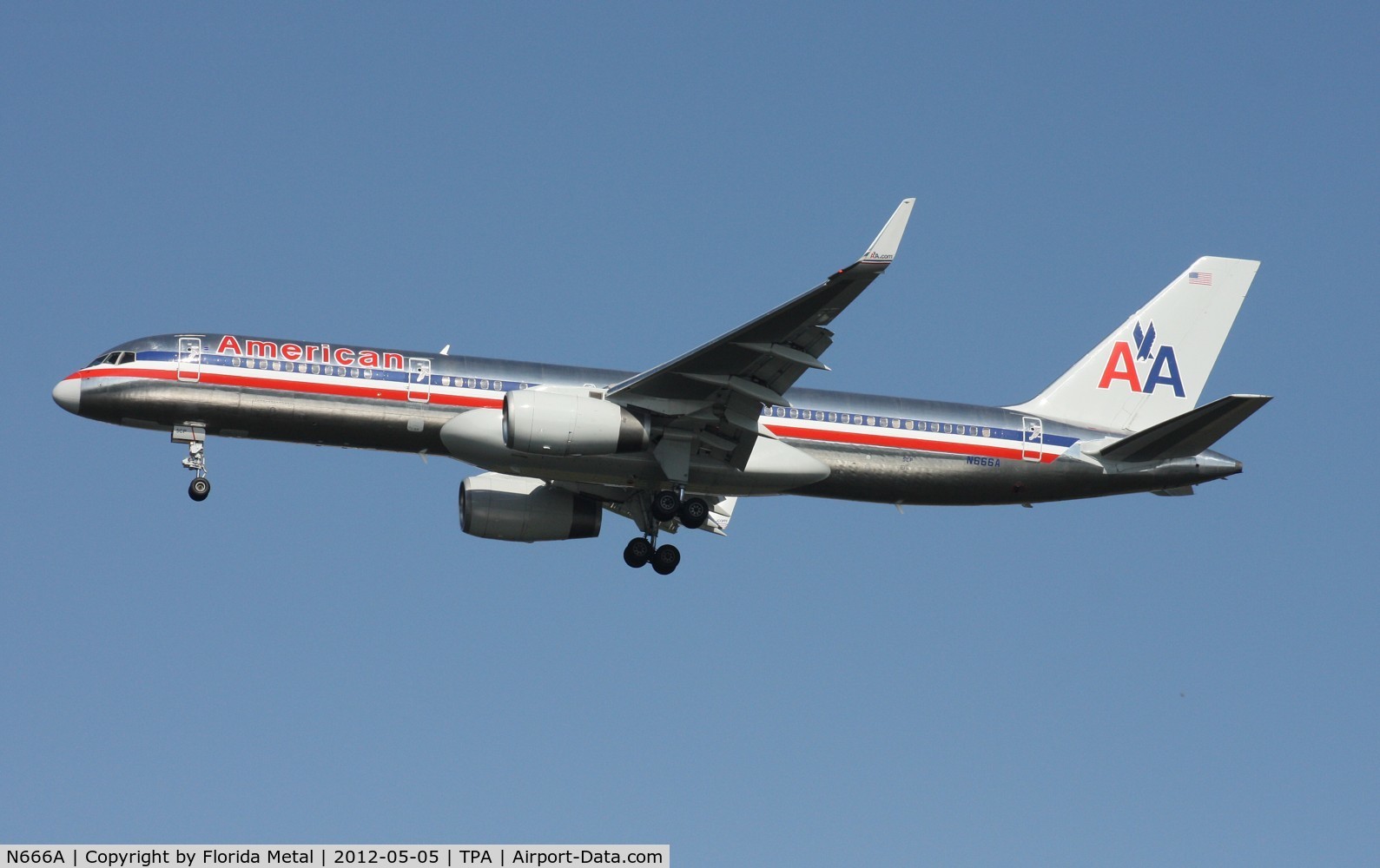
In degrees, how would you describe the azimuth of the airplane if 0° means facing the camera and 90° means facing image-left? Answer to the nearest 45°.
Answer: approximately 90°
